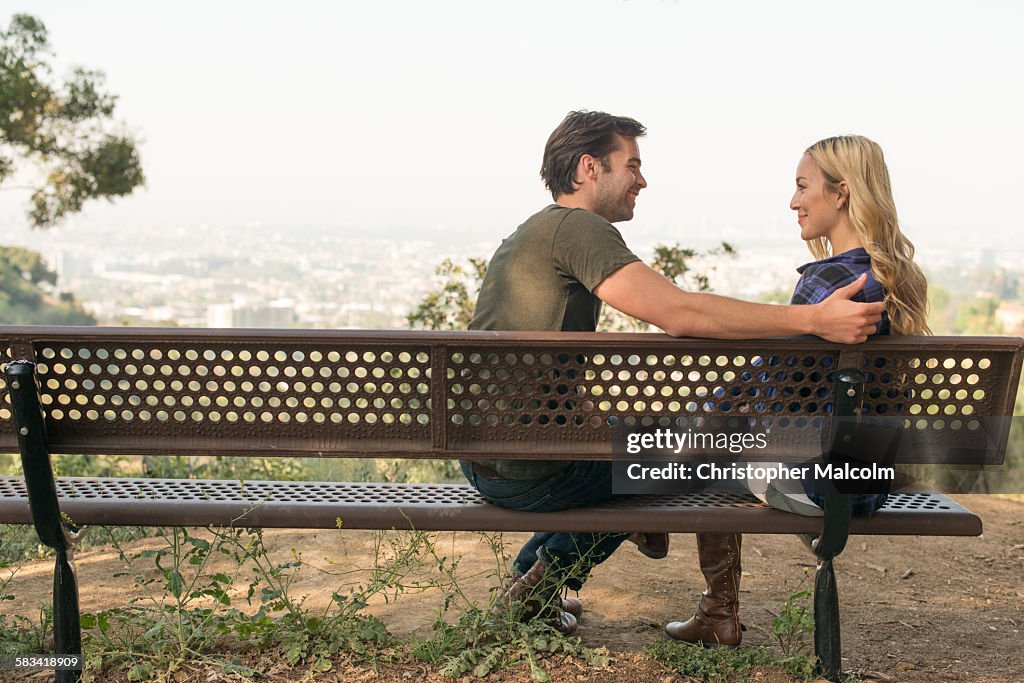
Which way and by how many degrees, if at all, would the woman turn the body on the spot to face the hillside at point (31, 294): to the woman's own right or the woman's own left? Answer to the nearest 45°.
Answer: approximately 45° to the woman's own right

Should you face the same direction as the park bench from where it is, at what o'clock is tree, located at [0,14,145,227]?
The tree is roughly at 11 o'clock from the park bench.

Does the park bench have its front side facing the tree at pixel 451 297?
yes

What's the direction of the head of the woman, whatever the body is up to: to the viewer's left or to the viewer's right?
to the viewer's left

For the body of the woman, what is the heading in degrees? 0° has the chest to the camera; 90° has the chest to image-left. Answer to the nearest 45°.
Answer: approximately 90°

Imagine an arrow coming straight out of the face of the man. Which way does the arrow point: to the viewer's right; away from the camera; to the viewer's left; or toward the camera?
to the viewer's right

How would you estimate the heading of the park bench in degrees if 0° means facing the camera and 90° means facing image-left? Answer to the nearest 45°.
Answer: approximately 180°
